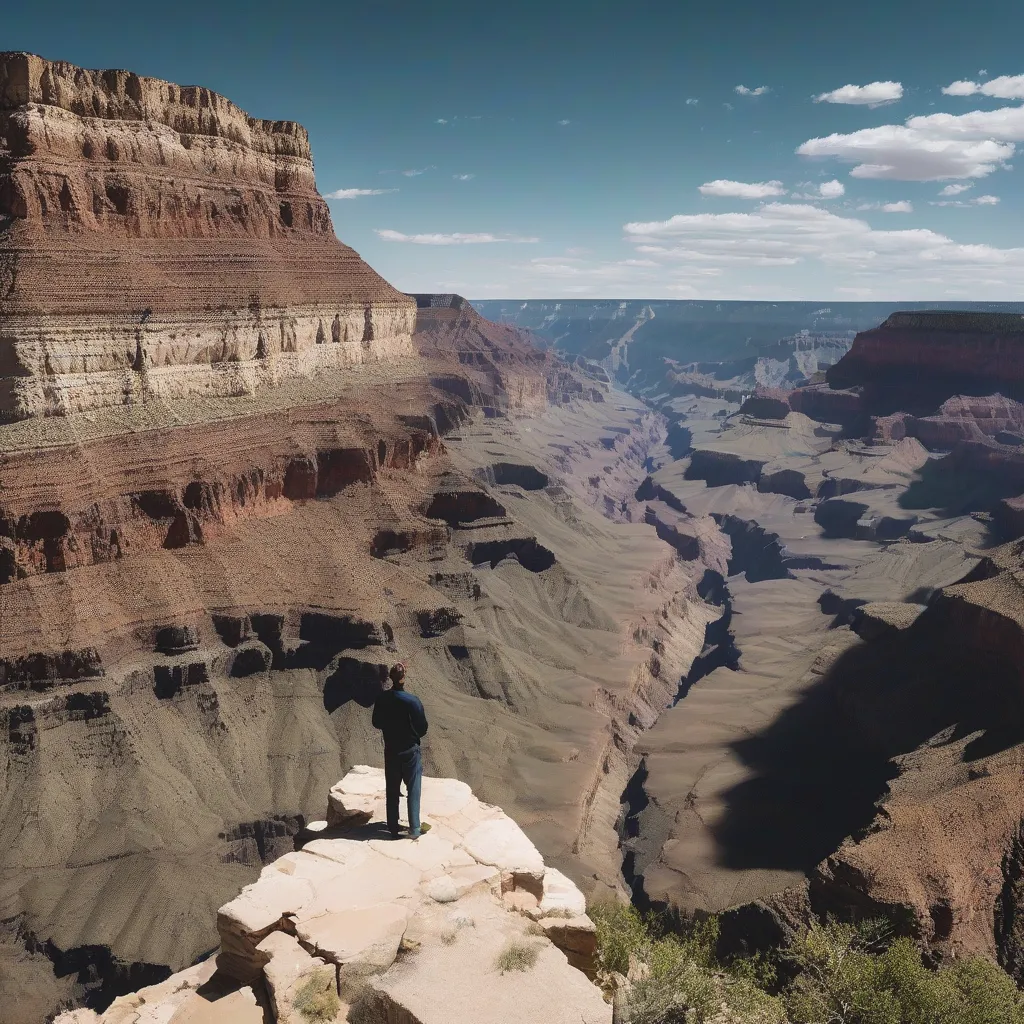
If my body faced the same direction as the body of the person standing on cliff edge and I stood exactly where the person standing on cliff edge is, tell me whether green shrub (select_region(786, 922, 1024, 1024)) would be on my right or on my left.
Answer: on my right

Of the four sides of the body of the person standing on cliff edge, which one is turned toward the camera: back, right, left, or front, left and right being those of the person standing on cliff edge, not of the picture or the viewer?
back

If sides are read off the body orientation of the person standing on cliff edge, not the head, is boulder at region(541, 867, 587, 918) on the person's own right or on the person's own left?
on the person's own right

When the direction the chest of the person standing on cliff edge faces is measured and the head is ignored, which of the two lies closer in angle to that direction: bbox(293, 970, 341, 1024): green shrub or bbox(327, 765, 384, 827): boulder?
the boulder

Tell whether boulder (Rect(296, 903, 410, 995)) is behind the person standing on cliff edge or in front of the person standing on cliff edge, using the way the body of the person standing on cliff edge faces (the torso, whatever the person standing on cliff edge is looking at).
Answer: behind

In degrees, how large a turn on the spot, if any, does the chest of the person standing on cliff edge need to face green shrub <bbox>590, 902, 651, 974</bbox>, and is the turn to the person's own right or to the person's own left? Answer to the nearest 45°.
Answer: approximately 90° to the person's own right

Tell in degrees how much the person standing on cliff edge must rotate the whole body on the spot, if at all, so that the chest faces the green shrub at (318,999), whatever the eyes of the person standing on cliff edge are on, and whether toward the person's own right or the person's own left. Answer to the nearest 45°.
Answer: approximately 180°
